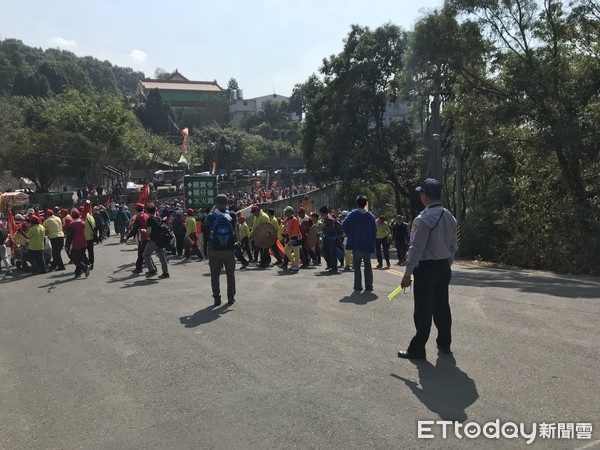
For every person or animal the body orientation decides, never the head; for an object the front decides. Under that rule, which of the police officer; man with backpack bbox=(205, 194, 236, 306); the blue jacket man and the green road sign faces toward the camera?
the green road sign

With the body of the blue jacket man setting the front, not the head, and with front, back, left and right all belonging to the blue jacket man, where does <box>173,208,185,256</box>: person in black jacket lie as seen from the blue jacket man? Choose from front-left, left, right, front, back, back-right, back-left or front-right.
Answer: front-left

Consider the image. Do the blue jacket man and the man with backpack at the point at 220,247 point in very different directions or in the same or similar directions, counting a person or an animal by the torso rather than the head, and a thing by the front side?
same or similar directions

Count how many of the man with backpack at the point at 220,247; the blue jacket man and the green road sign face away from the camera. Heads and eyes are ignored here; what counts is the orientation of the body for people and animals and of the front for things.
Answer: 2

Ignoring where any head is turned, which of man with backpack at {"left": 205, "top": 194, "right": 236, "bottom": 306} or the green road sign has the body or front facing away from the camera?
the man with backpack

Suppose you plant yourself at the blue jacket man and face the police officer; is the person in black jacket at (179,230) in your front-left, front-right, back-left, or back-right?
back-right

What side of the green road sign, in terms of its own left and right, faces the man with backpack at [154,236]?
front

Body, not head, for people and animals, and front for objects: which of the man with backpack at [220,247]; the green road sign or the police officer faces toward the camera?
the green road sign

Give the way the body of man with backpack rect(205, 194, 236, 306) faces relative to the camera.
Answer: away from the camera

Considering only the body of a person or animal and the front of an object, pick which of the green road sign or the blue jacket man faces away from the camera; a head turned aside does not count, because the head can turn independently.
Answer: the blue jacket man

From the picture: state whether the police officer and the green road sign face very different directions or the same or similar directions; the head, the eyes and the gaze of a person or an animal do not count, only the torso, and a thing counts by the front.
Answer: very different directions

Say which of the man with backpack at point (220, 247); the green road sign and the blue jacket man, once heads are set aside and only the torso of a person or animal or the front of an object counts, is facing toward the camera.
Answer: the green road sign

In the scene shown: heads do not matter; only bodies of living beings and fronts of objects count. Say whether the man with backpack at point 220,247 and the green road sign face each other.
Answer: yes

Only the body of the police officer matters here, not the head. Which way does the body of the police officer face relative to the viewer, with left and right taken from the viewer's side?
facing away from the viewer and to the left of the viewer

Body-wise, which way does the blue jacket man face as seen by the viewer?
away from the camera

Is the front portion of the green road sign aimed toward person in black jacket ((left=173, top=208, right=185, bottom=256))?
yes

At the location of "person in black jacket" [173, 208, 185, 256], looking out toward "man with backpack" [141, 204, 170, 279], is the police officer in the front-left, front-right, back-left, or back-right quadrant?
front-left

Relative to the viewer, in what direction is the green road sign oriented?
toward the camera

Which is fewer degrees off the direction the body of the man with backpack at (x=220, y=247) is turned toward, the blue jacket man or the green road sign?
the green road sign

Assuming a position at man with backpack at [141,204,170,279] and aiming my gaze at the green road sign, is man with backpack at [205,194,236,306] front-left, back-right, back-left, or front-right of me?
back-right

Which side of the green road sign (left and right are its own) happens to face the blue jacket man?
front
